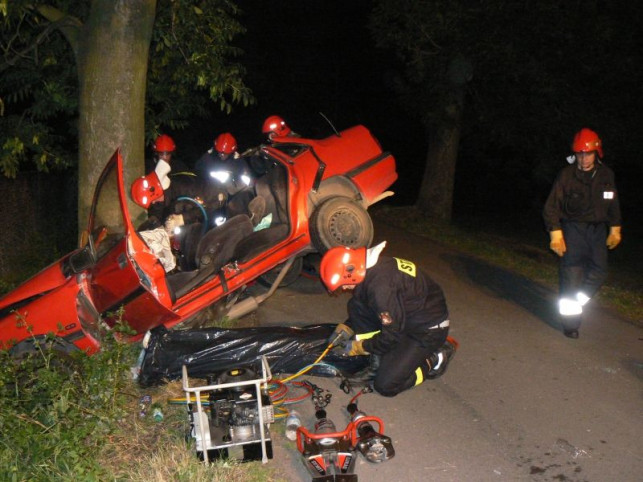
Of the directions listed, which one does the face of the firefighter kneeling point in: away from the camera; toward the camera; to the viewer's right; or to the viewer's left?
to the viewer's left

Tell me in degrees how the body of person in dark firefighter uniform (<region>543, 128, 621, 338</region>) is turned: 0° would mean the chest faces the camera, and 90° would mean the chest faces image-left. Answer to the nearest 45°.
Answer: approximately 0°

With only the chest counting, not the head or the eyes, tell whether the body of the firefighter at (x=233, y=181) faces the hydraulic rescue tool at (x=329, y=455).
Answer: yes

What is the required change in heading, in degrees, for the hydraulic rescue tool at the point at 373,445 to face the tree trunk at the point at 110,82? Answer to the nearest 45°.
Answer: approximately 180°

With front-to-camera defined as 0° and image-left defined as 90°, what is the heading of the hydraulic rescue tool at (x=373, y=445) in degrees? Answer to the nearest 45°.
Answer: approximately 315°

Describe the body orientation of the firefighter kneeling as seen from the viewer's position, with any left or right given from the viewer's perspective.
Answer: facing to the left of the viewer

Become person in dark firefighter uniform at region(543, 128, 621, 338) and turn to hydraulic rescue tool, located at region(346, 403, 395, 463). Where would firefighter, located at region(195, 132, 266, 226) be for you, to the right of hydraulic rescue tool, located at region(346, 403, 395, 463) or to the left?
right

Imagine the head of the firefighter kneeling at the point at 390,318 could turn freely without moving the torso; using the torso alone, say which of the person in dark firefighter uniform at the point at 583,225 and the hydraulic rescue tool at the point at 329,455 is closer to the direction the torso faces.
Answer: the hydraulic rescue tool

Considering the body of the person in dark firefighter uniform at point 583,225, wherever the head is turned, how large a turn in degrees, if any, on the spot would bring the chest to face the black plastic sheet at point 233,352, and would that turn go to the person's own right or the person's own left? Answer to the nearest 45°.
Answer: approximately 45° to the person's own right

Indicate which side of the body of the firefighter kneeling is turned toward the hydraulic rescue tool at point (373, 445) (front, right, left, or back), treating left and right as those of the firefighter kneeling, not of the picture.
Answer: left

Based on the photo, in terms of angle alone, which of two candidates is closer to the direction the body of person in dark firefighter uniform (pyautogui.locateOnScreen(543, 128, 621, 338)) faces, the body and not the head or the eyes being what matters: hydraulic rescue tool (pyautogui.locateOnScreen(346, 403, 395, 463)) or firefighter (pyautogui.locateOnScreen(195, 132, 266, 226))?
the hydraulic rescue tool

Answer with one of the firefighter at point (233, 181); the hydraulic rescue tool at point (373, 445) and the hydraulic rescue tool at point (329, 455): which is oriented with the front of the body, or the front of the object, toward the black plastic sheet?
the firefighter
